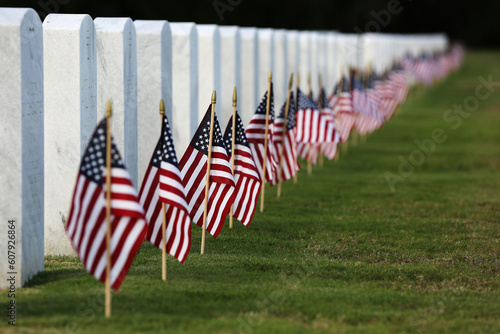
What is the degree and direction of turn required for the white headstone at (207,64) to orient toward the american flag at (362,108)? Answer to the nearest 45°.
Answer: approximately 45° to its left

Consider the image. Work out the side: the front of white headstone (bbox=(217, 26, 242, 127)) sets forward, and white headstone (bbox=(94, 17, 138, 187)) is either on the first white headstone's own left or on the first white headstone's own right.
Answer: on the first white headstone's own right

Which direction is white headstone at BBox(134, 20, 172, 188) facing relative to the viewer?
to the viewer's right

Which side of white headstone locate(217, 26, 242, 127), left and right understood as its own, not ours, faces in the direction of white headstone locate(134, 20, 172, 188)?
right

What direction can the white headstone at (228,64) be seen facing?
to the viewer's right

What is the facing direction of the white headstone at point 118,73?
to the viewer's right

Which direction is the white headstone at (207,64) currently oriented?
to the viewer's right

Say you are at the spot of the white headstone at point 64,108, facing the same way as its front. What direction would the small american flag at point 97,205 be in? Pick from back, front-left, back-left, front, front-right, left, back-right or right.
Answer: right

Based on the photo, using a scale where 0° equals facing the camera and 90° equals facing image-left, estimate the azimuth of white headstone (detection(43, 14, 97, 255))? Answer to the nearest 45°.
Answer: approximately 270°

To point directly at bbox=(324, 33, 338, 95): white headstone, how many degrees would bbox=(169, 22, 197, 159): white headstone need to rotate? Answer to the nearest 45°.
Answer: approximately 90° to its left

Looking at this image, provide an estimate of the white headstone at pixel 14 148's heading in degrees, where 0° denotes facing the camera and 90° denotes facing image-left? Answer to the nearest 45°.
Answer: approximately 270°

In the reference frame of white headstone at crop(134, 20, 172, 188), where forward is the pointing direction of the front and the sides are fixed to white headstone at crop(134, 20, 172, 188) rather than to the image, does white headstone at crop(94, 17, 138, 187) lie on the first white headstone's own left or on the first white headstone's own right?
on the first white headstone's own right

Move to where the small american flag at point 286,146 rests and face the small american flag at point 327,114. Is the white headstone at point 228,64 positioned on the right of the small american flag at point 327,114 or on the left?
left

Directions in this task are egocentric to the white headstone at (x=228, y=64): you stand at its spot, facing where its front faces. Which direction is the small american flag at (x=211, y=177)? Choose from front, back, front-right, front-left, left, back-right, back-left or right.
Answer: right

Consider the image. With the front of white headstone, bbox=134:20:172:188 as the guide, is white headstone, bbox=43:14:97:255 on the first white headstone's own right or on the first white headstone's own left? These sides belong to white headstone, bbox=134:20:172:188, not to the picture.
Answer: on the first white headstone's own right
